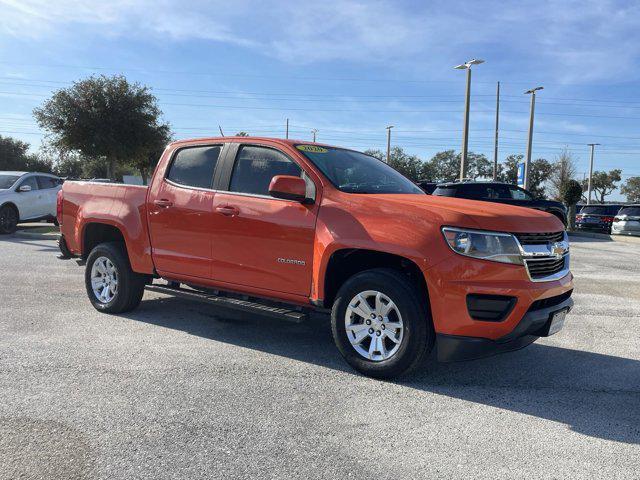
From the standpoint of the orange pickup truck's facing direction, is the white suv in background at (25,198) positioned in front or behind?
behind

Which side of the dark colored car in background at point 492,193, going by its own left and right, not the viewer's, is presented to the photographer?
right

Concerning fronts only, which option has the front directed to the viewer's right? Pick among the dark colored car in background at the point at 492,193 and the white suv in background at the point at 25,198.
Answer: the dark colored car in background

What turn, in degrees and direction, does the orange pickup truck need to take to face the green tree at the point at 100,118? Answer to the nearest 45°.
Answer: approximately 180°

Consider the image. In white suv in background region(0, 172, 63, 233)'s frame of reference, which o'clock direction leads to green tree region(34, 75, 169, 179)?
The green tree is roughly at 5 o'clock from the white suv in background.

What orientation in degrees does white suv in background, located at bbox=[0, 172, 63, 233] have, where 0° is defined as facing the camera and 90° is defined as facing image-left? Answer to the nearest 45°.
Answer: approximately 45°

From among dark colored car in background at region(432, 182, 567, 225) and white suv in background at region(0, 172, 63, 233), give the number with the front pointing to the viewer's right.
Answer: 1
